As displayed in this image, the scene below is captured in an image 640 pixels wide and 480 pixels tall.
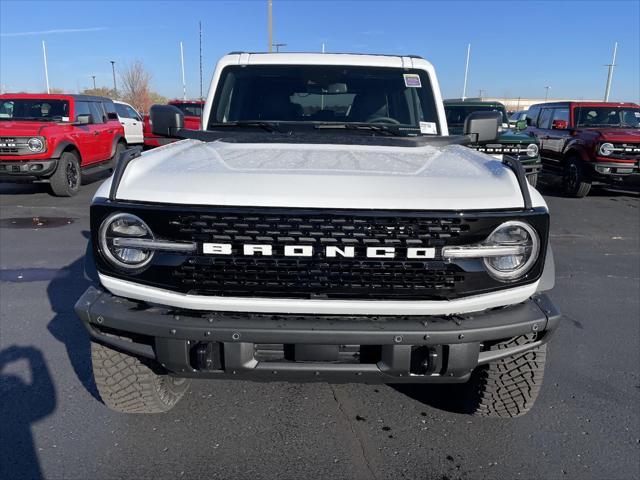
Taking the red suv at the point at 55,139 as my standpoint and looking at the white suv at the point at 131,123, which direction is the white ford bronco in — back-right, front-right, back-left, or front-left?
back-right

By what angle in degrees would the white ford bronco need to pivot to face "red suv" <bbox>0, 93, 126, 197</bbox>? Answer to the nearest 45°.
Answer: approximately 135° to its right

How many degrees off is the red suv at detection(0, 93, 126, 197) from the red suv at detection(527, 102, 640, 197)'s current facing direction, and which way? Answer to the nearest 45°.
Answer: approximately 90° to its right

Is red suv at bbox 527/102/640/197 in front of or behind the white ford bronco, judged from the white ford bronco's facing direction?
behind

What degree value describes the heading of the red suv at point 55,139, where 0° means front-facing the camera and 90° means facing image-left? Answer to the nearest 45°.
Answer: approximately 45°

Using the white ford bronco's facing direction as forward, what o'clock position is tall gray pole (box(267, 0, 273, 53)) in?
The tall gray pole is roughly at 6 o'clock from the white ford bronco.

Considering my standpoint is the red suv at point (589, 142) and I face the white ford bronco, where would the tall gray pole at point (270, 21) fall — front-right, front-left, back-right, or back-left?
back-right

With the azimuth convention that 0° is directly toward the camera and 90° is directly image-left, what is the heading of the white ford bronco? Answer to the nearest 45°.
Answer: approximately 0°

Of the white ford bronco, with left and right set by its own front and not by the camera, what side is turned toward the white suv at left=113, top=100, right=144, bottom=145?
back

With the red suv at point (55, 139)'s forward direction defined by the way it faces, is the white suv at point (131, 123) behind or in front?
behind

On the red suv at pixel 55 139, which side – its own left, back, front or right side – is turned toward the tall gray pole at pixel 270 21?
back

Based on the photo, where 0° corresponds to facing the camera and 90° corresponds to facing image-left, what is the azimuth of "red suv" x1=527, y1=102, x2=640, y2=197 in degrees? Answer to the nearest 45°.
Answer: approximately 315°

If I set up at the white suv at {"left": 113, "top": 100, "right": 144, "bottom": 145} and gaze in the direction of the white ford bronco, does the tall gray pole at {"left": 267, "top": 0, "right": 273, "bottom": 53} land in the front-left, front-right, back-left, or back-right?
back-left
